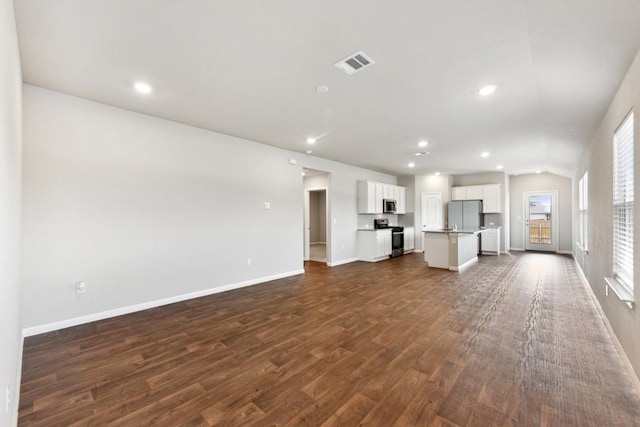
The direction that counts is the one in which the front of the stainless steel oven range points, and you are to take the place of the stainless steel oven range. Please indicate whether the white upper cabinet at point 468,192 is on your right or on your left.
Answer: on your left

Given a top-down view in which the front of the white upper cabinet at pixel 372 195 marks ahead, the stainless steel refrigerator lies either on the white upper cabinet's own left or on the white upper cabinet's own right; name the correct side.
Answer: on the white upper cabinet's own left

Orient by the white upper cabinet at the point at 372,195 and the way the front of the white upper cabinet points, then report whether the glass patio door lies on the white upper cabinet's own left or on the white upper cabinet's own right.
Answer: on the white upper cabinet's own left

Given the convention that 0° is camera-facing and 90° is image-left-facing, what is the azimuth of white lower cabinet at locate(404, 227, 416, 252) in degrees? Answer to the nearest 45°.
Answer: approximately 315°

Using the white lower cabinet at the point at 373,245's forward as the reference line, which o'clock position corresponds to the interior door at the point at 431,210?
The interior door is roughly at 9 o'clock from the white lower cabinet.

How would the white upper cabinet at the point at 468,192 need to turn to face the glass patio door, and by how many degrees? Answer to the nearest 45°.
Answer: approximately 135° to its left

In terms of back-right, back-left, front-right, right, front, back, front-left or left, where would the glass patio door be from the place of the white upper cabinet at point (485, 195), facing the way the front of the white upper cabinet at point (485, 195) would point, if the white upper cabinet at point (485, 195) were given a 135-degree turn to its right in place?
right
